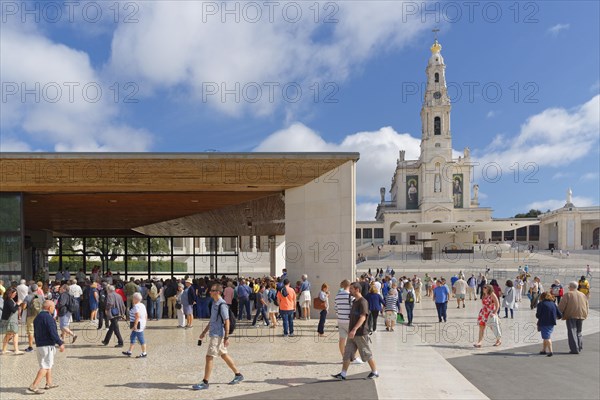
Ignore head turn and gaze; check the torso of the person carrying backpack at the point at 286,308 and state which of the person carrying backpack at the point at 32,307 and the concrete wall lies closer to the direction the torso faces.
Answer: the concrete wall

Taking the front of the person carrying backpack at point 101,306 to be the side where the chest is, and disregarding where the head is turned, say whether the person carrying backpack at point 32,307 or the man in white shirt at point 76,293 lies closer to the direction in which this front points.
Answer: the man in white shirt

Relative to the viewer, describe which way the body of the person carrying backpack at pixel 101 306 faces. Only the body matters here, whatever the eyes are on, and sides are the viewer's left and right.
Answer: facing away from the viewer

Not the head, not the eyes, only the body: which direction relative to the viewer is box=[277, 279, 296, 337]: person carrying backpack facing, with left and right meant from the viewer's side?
facing away from the viewer

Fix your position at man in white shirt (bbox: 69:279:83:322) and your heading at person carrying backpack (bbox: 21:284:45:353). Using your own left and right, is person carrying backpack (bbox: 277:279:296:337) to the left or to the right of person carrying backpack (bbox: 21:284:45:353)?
left

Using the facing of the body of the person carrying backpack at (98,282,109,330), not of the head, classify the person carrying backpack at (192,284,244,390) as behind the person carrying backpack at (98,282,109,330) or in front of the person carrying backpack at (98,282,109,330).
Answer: behind
